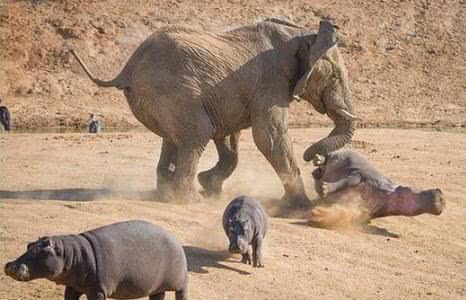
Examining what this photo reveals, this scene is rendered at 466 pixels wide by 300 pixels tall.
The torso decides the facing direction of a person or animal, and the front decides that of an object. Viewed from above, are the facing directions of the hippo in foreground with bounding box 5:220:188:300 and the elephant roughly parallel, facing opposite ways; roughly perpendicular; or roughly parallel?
roughly parallel, facing opposite ways

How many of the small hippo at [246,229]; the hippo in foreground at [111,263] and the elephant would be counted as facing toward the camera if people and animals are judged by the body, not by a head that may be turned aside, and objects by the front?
1

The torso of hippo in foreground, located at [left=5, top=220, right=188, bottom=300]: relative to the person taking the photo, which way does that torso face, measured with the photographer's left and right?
facing to the left of the viewer

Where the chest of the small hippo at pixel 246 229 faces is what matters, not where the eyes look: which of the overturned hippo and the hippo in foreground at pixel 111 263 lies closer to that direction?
the hippo in foreground

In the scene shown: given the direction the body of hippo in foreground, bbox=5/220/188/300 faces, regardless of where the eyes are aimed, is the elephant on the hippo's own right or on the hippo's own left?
on the hippo's own right

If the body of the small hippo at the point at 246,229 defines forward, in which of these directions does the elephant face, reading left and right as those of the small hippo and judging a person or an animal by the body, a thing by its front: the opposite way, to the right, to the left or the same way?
to the left

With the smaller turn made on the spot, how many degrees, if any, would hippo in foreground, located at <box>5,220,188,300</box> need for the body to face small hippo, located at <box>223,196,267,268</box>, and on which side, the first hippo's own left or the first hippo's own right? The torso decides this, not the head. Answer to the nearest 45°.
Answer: approximately 135° to the first hippo's own right

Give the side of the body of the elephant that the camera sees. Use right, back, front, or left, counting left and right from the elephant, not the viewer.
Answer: right

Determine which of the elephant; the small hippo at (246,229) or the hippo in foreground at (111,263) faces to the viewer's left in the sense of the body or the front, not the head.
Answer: the hippo in foreground

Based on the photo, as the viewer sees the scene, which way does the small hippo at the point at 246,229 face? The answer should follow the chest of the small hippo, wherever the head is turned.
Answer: toward the camera

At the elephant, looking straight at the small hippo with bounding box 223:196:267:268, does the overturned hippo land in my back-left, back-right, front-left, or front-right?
front-left

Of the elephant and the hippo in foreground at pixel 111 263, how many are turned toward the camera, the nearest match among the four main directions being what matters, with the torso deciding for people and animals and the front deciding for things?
0

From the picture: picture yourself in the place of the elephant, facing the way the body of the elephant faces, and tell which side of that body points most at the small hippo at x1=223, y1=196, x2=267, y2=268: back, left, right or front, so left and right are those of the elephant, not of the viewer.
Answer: right

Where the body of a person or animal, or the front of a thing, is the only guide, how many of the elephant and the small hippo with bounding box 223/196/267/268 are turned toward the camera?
1

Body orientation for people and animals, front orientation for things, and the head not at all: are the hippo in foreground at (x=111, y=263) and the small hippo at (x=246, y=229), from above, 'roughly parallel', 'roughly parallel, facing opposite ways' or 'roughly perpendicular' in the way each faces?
roughly perpendicular
